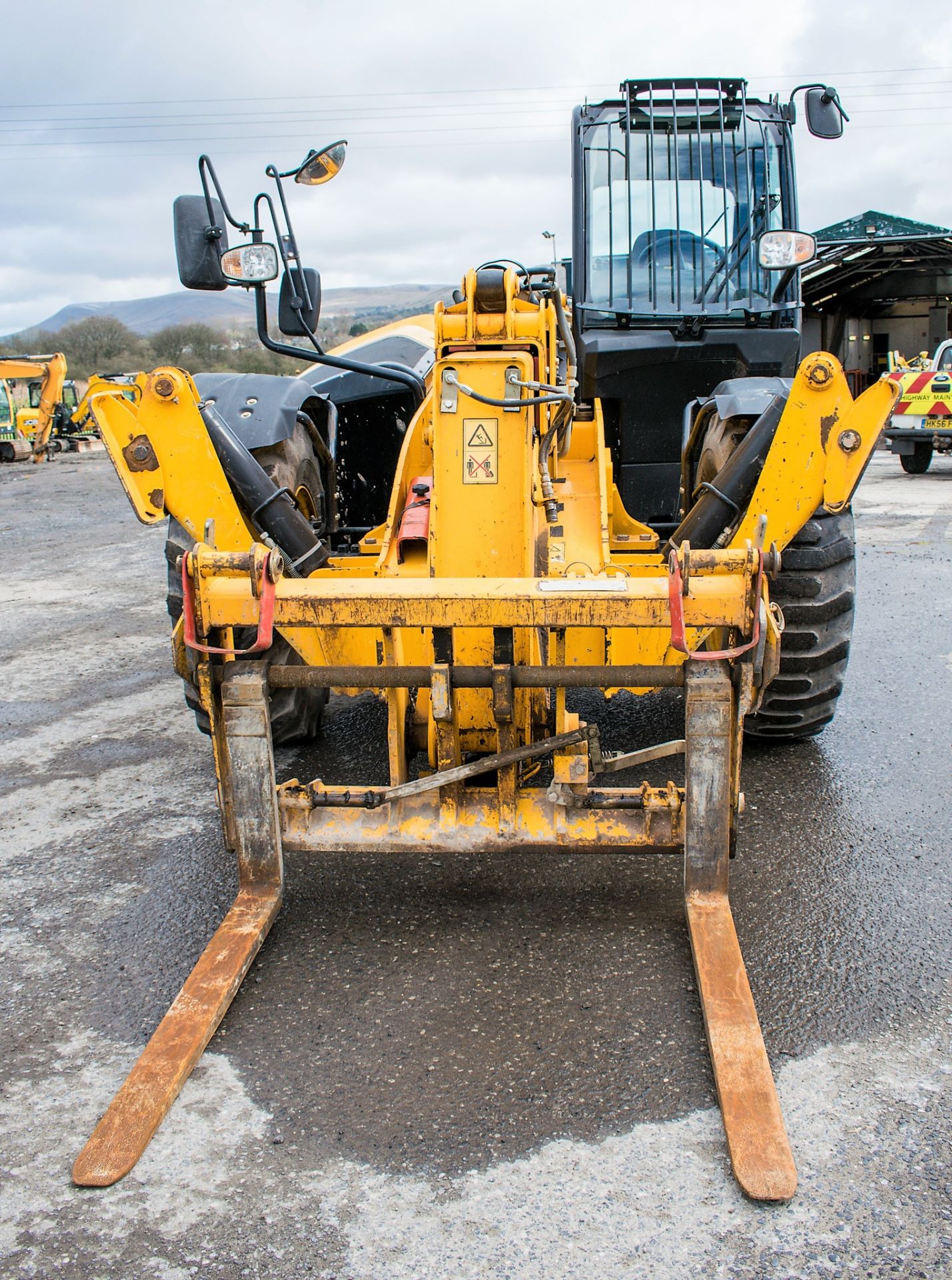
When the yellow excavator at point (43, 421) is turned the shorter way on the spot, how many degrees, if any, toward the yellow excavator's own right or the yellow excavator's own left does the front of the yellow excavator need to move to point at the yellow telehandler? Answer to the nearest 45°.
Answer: approximately 45° to the yellow excavator's own right

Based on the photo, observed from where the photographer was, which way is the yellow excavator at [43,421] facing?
facing the viewer and to the right of the viewer

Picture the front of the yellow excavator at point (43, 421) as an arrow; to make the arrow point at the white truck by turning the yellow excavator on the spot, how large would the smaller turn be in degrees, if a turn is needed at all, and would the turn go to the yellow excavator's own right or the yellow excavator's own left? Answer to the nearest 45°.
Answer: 0° — it already faces it

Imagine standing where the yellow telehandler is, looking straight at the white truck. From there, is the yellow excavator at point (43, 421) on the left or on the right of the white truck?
left

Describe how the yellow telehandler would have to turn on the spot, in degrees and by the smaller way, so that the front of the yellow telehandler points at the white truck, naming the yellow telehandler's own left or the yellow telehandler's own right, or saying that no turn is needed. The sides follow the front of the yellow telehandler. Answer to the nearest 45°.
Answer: approximately 135° to the yellow telehandler's own left

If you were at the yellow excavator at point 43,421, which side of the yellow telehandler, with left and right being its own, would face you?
back

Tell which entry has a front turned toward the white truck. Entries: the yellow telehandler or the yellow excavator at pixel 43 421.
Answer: the yellow excavator

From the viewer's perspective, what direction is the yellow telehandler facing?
toward the camera

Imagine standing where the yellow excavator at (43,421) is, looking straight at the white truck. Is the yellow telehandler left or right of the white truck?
right

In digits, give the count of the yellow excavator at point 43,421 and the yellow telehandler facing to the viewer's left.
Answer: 0
